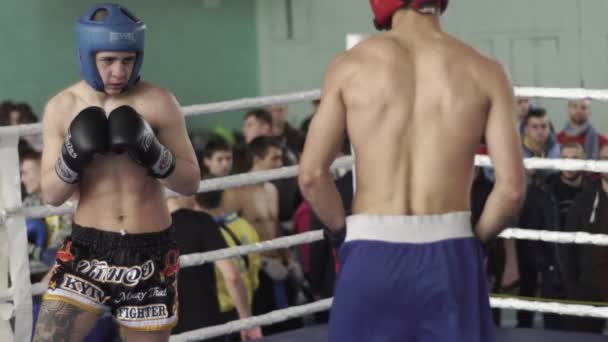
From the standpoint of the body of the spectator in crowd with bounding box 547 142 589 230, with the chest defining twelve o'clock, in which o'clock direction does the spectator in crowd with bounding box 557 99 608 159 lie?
the spectator in crowd with bounding box 557 99 608 159 is roughly at 6 o'clock from the spectator in crowd with bounding box 547 142 589 230.

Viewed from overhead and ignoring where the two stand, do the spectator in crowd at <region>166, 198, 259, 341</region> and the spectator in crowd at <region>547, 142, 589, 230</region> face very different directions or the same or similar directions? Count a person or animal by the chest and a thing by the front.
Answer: very different directions

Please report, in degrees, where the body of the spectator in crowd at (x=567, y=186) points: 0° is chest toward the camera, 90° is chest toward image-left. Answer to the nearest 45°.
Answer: approximately 0°

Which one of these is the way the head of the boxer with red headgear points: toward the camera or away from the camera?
away from the camera

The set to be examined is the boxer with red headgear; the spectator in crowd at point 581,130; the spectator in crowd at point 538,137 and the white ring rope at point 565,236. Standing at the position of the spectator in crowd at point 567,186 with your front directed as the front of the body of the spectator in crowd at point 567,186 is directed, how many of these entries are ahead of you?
2

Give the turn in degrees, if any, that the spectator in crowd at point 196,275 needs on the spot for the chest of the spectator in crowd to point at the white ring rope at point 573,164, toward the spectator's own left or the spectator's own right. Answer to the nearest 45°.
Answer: approximately 90° to the spectator's own right

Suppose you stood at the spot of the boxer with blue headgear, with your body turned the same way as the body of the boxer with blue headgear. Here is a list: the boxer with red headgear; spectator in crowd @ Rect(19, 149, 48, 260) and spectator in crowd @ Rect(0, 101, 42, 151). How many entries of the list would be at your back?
2
